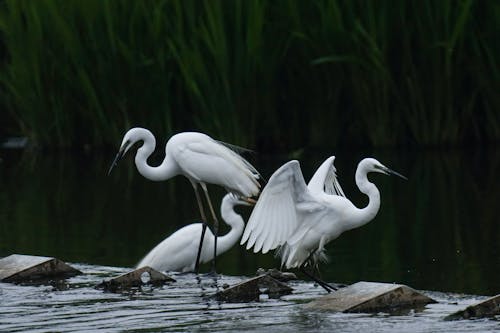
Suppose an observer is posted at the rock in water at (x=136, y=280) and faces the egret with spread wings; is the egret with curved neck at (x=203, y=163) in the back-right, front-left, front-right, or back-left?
front-left

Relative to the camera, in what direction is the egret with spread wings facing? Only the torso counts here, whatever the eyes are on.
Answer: to the viewer's right

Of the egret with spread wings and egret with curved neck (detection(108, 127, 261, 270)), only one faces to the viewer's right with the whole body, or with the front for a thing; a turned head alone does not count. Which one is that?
the egret with spread wings

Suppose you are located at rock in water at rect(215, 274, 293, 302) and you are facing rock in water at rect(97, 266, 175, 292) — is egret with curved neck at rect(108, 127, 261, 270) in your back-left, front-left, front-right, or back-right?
front-right

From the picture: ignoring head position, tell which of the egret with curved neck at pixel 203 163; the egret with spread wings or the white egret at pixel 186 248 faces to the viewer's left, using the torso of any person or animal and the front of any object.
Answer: the egret with curved neck

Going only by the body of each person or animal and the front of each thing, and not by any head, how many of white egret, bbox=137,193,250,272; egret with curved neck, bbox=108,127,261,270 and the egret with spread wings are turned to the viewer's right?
2

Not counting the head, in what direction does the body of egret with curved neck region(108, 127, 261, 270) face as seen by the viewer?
to the viewer's left

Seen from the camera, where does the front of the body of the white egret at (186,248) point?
to the viewer's right

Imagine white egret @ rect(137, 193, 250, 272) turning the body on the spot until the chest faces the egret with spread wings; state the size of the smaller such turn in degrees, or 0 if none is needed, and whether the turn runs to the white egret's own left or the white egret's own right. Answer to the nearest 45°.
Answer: approximately 45° to the white egret's own right

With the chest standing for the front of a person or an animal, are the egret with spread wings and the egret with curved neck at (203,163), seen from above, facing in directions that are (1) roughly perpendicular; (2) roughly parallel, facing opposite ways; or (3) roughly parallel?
roughly parallel, facing opposite ways
